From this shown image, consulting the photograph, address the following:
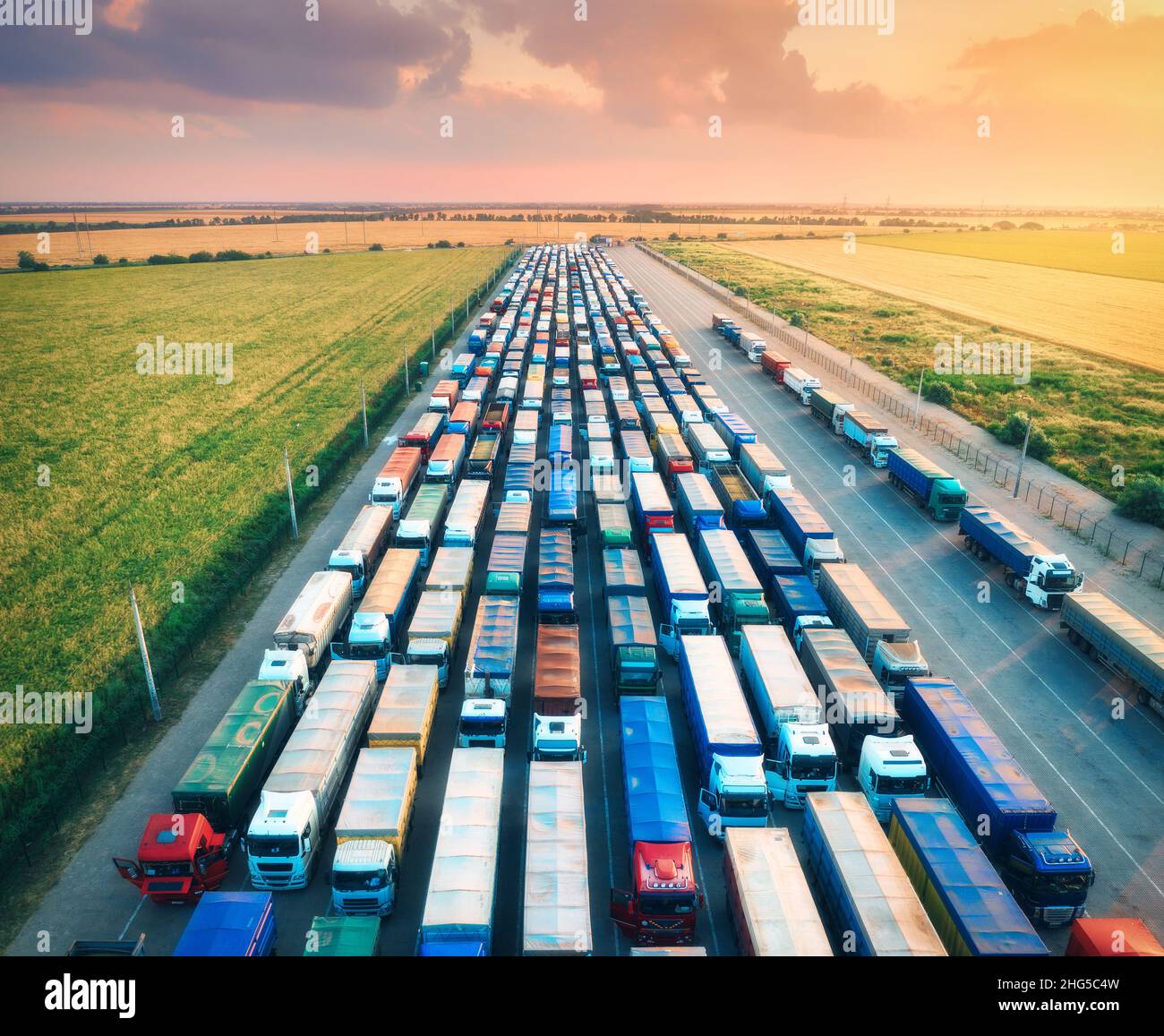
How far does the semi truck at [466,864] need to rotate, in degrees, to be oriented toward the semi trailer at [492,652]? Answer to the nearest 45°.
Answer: approximately 180°

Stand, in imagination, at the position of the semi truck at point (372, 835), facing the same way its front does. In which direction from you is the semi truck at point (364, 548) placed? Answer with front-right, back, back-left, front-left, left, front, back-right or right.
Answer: back

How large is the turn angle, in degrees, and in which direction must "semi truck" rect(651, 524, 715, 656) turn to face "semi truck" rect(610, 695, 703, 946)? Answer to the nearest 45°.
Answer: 0° — it already faces it

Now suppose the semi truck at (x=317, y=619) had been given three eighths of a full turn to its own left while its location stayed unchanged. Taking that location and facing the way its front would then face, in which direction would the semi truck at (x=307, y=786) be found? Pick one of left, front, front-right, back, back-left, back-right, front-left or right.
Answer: right

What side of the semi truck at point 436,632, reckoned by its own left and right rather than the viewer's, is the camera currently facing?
front

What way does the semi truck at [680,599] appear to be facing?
toward the camera

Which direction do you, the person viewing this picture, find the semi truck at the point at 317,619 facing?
facing the viewer and to the left of the viewer

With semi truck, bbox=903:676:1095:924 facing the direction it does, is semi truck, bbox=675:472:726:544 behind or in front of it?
behind

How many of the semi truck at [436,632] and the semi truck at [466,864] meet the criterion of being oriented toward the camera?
2

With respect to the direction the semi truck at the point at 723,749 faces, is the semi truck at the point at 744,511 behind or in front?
behind
